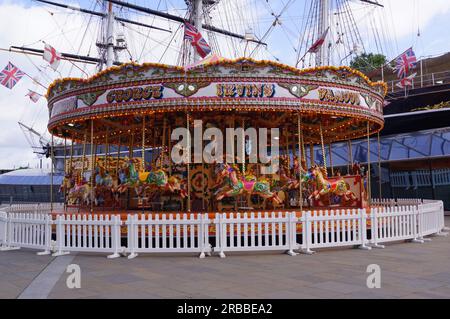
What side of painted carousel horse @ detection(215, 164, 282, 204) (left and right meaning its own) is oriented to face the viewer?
left

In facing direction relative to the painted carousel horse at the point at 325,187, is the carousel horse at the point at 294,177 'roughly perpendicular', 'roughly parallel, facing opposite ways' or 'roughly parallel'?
roughly parallel

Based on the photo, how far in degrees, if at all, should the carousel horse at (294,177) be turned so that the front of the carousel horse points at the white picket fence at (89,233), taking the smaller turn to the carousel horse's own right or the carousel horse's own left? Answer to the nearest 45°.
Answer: approximately 45° to the carousel horse's own left

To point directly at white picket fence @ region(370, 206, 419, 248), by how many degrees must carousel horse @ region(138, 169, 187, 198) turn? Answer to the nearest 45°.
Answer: approximately 180°

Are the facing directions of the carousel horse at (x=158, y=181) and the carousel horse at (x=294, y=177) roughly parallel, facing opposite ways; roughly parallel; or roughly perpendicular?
roughly parallel

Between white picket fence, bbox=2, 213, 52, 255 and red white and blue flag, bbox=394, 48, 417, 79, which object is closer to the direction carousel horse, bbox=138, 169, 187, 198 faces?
the white picket fence

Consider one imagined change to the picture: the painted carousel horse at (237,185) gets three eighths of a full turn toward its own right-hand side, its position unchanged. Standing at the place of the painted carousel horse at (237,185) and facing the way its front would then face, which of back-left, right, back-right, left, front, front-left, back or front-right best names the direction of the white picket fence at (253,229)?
back-right

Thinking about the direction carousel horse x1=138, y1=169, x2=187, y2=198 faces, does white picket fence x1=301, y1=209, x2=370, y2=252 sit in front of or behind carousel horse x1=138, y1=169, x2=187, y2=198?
behind

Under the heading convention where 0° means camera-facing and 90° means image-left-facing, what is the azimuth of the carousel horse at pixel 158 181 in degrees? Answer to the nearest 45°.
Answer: approximately 90°

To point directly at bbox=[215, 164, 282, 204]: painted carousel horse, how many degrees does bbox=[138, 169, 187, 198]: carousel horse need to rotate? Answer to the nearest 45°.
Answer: approximately 180°

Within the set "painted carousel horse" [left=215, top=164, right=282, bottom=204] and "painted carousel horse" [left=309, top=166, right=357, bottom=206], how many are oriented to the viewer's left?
2

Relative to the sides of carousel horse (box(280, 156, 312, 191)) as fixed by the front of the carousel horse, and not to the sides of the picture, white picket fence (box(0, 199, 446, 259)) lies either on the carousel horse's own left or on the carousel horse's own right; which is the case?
on the carousel horse's own left

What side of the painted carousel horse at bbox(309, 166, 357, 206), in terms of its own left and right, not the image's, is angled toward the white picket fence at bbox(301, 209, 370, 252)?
left

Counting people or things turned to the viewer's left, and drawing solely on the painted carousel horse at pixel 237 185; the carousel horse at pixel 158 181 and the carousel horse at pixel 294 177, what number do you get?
3

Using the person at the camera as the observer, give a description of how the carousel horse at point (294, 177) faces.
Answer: facing to the left of the viewer

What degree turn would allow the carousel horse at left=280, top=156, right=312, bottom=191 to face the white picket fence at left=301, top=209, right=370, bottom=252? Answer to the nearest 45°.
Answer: approximately 90° to its left

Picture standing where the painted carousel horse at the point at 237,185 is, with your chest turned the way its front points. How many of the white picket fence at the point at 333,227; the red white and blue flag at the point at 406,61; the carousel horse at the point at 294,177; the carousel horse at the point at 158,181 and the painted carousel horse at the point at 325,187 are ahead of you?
1

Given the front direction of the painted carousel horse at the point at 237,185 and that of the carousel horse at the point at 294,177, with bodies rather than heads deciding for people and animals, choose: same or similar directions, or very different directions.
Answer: same or similar directions

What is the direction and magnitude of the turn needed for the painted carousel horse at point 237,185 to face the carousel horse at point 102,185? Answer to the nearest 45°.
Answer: approximately 45° to its right
